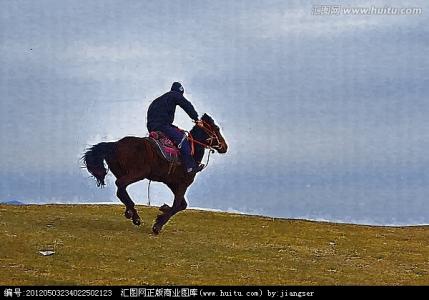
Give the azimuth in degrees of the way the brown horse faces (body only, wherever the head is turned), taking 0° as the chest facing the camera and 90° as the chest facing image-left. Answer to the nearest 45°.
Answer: approximately 270°
